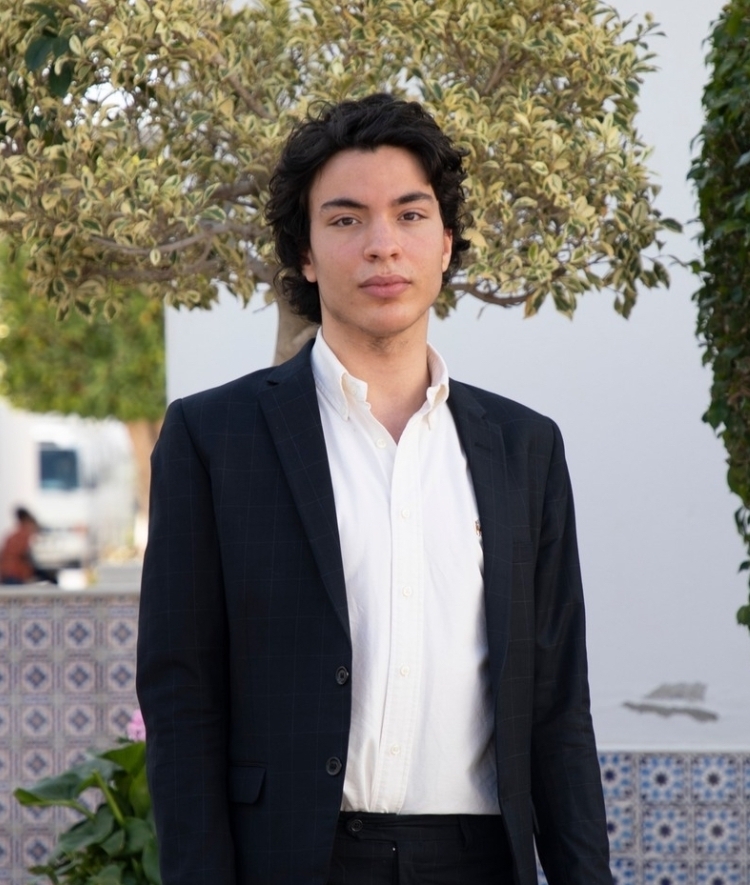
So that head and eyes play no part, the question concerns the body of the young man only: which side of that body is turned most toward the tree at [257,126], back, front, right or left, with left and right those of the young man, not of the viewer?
back

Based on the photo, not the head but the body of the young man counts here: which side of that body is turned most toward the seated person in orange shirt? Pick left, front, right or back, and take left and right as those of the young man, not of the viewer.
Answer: back

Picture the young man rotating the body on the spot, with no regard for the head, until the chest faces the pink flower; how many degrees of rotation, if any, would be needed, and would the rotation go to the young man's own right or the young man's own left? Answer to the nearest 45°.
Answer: approximately 180°

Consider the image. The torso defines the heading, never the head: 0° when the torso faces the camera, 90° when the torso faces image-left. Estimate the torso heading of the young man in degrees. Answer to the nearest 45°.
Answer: approximately 0°

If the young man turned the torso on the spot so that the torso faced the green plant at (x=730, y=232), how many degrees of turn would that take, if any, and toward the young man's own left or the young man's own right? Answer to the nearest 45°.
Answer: approximately 135° to the young man's own left

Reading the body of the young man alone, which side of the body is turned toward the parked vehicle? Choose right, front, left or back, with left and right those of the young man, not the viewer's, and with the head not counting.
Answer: back
